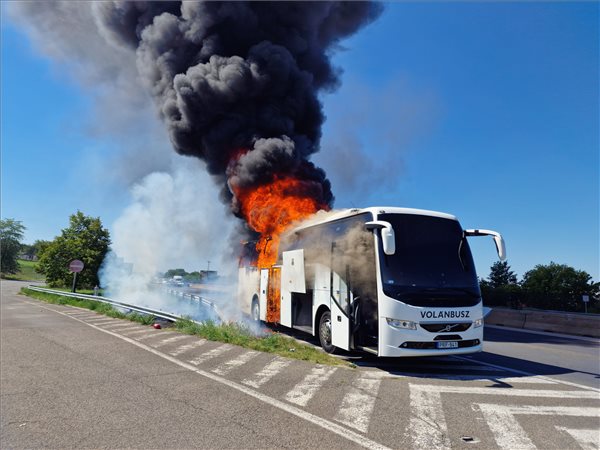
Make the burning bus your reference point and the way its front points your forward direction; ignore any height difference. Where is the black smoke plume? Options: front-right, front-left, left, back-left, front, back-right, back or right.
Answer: back

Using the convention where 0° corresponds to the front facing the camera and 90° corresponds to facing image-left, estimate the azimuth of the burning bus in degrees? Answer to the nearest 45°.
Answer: approximately 315°

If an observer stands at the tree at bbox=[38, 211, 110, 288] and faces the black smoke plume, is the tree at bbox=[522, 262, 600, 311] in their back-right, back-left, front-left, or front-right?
front-left

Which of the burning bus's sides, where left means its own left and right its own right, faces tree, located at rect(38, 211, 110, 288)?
back

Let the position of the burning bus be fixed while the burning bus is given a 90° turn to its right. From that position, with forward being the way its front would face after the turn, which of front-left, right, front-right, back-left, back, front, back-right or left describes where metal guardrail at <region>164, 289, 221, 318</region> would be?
right

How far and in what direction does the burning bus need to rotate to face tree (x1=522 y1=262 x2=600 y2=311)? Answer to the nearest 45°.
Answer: approximately 90° to its left
